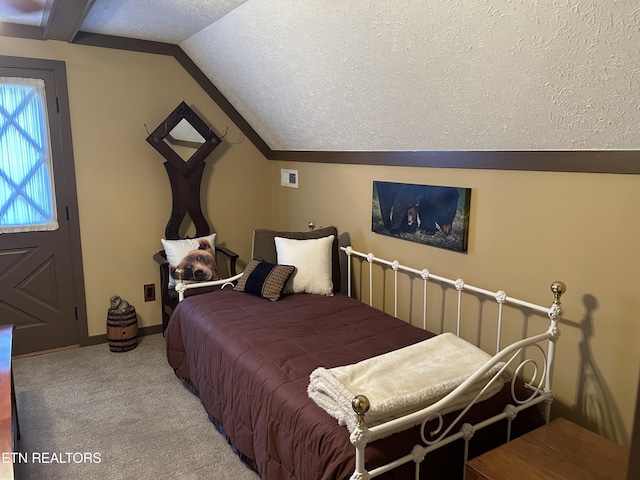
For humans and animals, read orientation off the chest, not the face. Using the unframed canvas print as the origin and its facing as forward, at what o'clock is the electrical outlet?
The electrical outlet is roughly at 2 o'clock from the unframed canvas print.

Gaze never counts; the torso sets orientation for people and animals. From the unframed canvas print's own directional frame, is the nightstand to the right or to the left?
on its left

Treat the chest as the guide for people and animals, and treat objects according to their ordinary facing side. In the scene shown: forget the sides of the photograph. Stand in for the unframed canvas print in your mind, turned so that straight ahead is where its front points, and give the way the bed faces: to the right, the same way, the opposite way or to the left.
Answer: to the left

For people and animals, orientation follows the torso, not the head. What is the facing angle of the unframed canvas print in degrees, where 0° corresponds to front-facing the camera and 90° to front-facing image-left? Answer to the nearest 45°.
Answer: approximately 45°

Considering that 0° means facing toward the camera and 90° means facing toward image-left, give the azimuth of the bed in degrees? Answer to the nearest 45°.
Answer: approximately 315°

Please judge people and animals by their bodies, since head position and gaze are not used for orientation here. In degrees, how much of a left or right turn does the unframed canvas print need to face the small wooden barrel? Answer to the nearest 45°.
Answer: approximately 45° to its right

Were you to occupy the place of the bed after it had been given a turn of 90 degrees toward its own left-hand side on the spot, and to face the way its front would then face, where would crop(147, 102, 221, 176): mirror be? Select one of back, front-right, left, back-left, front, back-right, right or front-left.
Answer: left

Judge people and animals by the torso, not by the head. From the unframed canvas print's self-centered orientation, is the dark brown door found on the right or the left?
on its right
